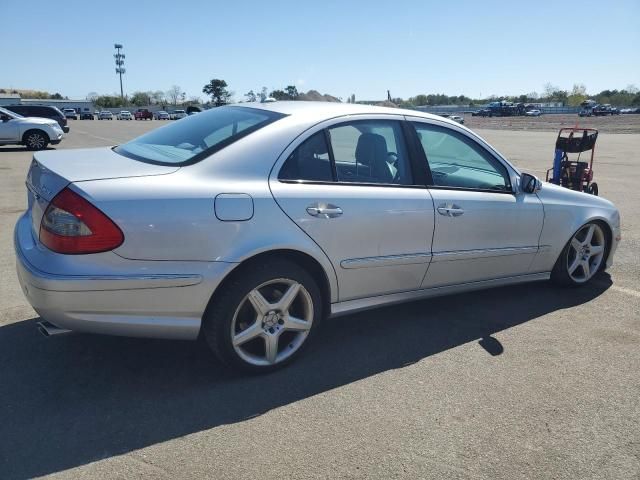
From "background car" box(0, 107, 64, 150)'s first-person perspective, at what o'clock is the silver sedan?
The silver sedan is roughly at 3 o'clock from the background car.

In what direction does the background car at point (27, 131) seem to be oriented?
to the viewer's right

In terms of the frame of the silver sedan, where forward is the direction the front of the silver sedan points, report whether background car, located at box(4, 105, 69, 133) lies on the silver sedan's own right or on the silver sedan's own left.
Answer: on the silver sedan's own left

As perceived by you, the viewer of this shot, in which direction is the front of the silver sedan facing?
facing away from the viewer and to the right of the viewer

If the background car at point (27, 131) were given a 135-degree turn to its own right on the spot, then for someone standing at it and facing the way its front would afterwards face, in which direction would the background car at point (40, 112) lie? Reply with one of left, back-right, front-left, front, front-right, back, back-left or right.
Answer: back-right
